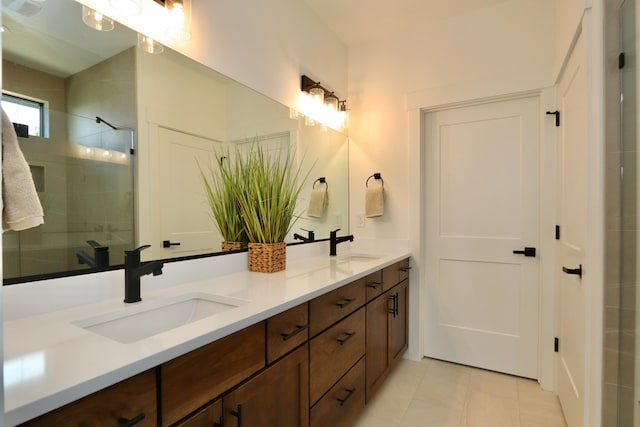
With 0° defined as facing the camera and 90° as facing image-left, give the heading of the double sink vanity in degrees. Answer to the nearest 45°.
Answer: approximately 315°

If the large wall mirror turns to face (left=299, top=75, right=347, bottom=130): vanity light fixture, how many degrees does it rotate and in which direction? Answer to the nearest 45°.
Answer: approximately 90° to its left
